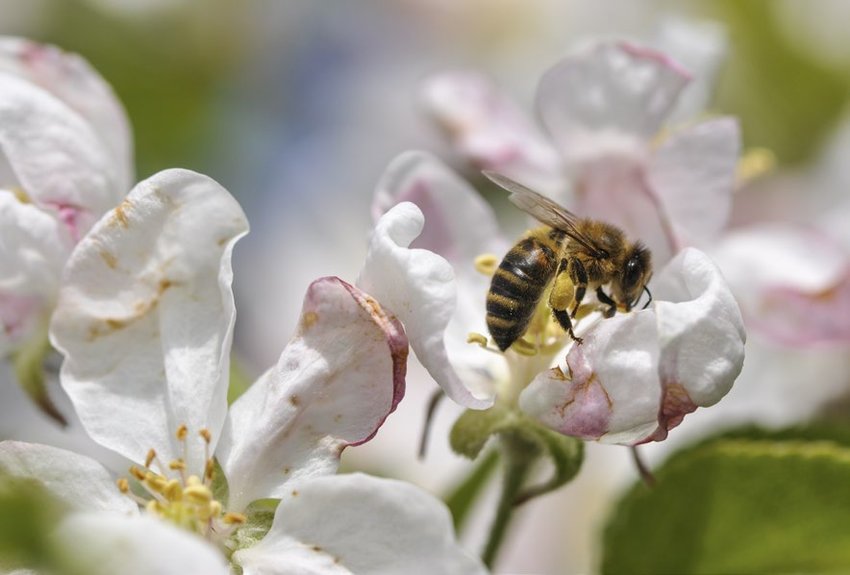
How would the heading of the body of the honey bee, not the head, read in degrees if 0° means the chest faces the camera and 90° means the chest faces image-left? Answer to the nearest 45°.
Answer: approximately 270°

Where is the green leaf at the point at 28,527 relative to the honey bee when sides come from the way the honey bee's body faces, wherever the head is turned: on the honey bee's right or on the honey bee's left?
on the honey bee's right
